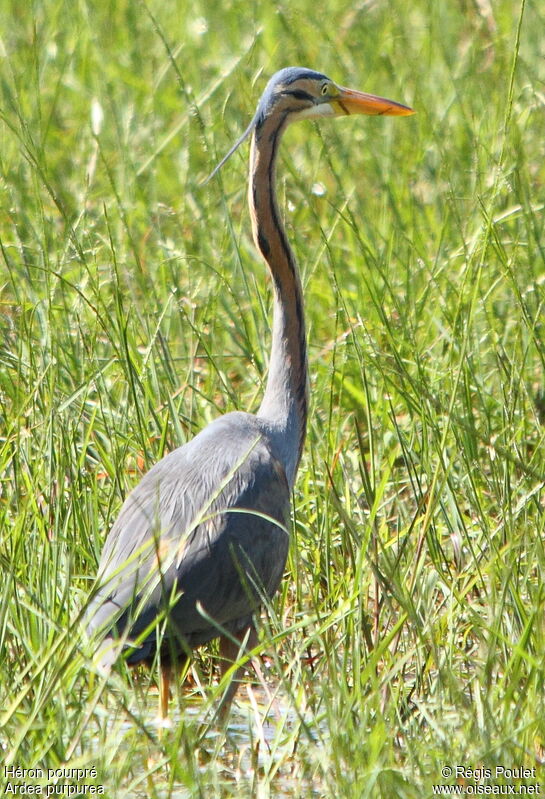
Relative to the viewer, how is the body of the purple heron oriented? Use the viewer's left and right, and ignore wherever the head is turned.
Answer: facing away from the viewer and to the right of the viewer
